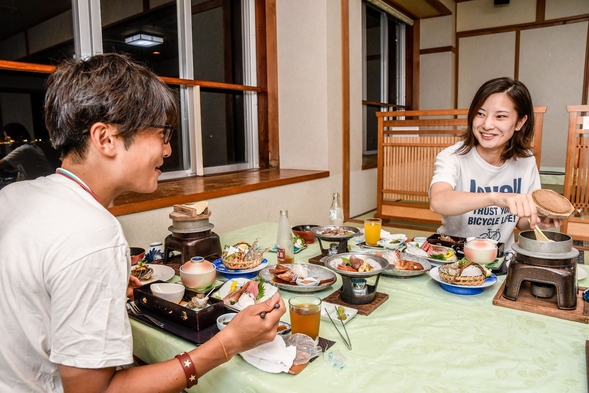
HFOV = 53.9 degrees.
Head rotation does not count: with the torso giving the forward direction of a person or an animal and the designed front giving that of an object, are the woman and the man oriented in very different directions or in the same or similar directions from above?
very different directions

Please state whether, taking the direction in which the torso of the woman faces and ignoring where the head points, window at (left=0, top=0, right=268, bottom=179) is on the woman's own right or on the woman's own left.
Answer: on the woman's own right

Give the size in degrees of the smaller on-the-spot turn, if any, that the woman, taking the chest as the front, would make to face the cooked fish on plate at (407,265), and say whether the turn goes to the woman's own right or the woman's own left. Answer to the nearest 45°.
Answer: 0° — they already face it

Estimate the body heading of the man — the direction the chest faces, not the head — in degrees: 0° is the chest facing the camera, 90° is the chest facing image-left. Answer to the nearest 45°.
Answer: approximately 225°

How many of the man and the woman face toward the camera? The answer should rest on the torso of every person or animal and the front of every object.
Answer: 1

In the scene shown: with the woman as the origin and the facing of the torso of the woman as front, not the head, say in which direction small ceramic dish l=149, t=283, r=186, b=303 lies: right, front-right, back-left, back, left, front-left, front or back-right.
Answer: front-right

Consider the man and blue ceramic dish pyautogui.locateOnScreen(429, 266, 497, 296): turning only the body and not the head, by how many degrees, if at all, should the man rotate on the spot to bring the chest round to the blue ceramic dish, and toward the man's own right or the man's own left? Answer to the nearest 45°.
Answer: approximately 45° to the man's own right

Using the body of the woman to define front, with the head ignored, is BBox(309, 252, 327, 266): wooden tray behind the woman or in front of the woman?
in front

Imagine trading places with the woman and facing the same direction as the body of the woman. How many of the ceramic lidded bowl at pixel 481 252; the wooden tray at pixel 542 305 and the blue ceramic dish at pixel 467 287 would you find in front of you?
3
